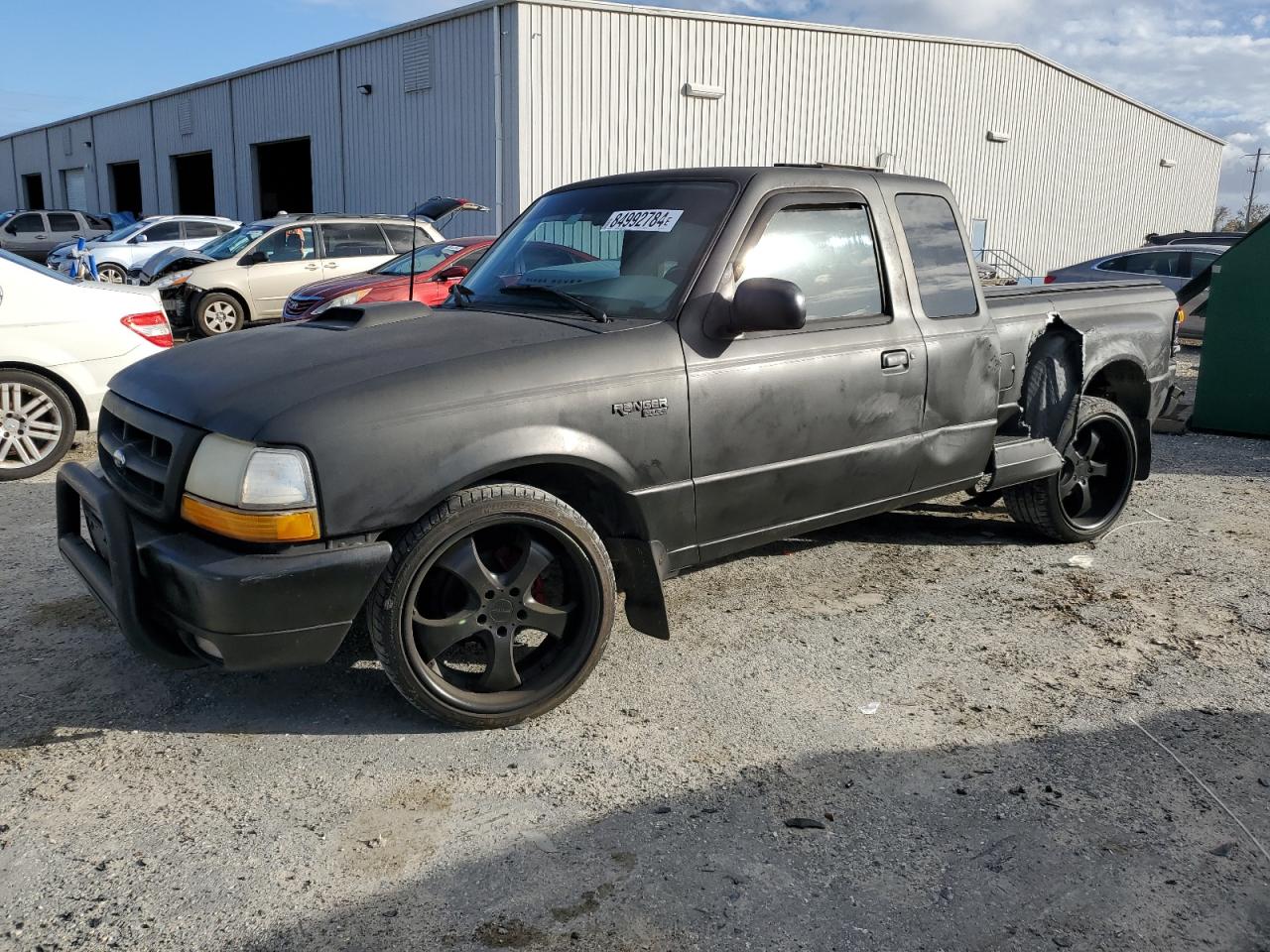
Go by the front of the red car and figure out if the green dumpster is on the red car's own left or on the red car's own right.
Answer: on the red car's own left

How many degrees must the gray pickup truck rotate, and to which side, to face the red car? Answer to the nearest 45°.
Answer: approximately 135° to its right

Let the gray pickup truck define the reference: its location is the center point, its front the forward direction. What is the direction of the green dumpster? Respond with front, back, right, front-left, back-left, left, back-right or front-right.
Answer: back

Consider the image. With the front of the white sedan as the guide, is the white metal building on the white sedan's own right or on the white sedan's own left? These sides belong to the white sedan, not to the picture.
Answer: on the white sedan's own right

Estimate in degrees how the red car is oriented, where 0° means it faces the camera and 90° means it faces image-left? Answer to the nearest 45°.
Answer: approximately 45°

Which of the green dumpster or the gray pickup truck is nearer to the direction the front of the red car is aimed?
the gray pickup truck

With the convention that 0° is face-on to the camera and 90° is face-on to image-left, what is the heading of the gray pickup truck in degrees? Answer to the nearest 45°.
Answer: approximately 45°

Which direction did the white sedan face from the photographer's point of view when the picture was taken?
facing to the left of the viewer
